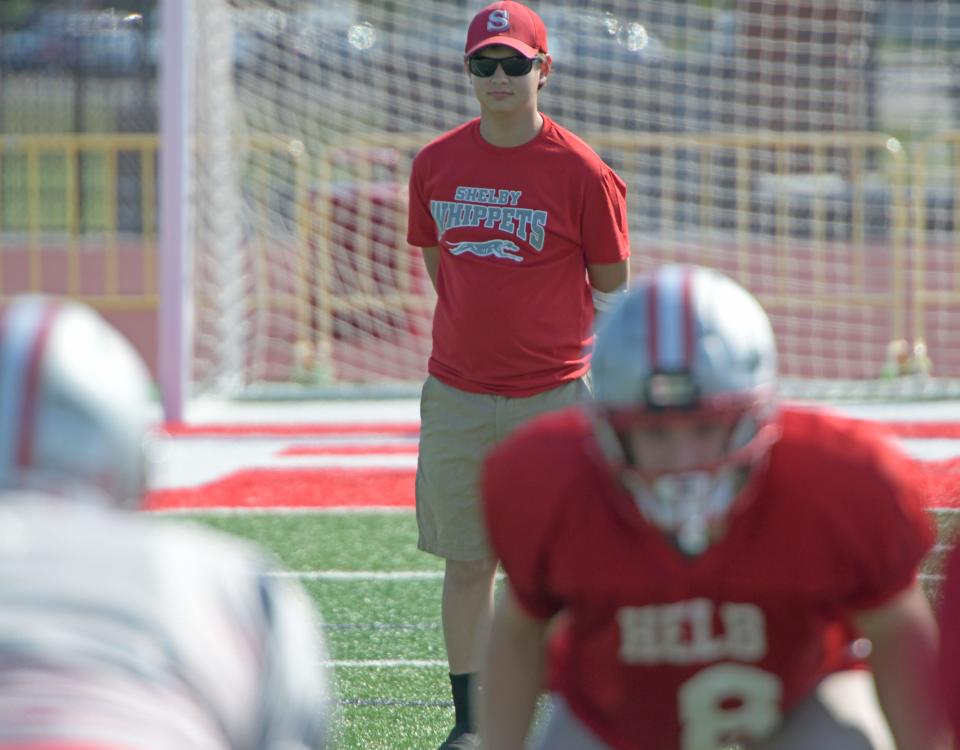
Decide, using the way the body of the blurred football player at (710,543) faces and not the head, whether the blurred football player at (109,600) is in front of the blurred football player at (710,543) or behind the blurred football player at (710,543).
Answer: in front

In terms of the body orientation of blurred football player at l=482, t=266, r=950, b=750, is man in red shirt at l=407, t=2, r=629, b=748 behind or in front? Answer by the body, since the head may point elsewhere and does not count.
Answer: behind

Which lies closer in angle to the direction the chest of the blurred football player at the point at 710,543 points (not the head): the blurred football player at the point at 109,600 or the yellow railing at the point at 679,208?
the blurred football player
